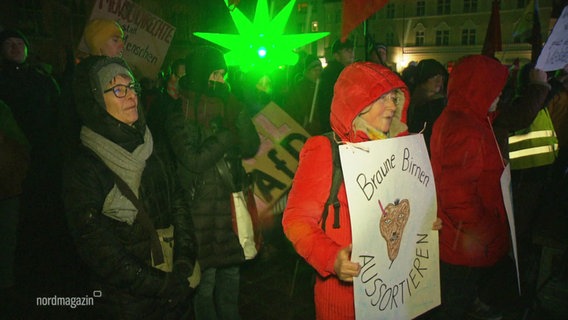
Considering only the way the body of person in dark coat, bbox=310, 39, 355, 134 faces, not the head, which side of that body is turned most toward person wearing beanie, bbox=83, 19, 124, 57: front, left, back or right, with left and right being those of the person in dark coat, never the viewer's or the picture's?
right

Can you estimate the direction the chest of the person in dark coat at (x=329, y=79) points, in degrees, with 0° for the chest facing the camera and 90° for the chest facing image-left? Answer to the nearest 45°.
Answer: approximately 315°

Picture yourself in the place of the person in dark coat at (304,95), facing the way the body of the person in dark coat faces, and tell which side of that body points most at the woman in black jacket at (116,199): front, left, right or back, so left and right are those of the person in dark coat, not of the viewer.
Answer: right

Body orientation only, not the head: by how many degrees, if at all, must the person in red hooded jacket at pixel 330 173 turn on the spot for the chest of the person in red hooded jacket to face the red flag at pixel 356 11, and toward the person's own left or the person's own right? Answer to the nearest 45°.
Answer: approximately 135° to the person's own left

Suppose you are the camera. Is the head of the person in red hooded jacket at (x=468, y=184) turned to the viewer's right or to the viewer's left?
to the viewer's right

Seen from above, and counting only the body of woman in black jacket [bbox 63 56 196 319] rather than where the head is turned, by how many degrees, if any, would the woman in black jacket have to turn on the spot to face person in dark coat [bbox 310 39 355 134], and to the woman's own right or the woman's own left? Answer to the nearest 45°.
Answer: approximately 90° to the woman's own left

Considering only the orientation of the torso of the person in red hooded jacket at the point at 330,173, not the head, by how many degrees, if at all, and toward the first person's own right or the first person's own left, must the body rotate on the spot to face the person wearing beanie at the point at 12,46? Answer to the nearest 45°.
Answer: approximately 180°

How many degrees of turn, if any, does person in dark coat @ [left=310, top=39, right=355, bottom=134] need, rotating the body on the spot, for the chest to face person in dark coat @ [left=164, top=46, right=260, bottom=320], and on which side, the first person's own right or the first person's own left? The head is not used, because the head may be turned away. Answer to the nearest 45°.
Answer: approximately 45° to the first person's own right
